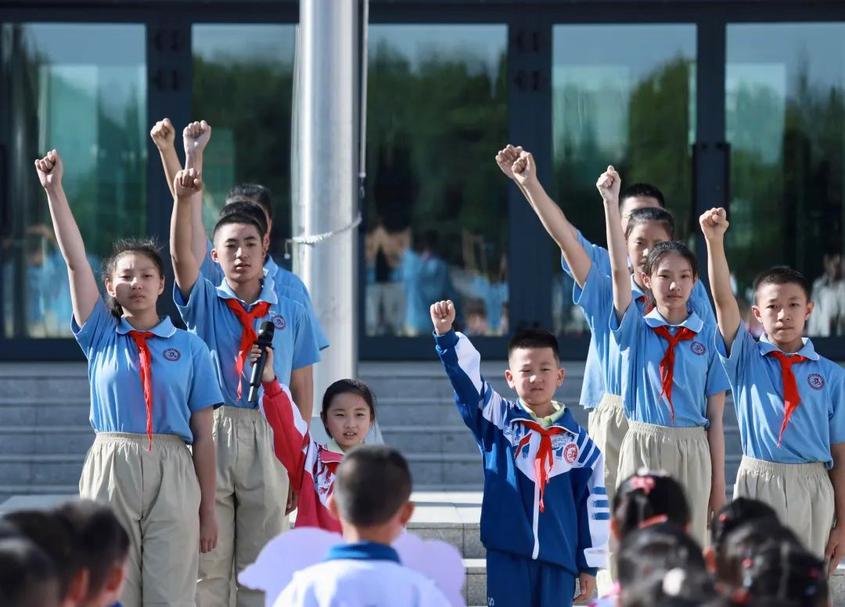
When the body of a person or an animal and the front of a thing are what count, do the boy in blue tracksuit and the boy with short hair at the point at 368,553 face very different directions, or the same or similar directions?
very different directions

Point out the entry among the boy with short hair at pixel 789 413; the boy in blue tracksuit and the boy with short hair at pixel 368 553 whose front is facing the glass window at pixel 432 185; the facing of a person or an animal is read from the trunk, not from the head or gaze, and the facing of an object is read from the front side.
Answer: the boy with short hair at pixel 368 553

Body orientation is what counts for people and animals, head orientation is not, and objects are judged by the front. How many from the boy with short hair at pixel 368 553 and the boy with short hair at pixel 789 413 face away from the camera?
1

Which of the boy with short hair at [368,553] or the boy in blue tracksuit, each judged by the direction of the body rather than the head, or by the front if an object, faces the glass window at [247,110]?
the boy with short hair

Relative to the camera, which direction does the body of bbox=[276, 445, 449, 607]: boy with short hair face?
away from the camera

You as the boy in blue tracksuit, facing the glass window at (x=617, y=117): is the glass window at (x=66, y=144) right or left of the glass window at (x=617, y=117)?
left

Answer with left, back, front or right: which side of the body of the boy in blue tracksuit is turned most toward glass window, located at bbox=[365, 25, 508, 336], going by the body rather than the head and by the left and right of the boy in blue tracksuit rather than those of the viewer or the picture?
back

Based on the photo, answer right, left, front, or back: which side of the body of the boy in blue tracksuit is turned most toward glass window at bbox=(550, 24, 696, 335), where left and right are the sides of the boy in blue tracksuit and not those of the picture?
back

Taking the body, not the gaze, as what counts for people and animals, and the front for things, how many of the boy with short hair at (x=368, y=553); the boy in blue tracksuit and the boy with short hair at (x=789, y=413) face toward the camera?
2

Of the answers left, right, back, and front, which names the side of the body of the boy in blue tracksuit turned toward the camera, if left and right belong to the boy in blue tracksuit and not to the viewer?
front

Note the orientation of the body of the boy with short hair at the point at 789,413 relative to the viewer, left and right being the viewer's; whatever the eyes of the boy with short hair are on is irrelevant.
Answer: facing the viewer

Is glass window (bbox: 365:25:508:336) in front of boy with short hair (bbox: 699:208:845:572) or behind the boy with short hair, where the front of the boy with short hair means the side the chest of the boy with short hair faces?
behind

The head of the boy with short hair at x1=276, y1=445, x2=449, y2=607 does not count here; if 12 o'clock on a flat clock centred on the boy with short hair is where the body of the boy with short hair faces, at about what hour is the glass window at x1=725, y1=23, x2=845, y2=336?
The glass window is roughly at 1 o'clock from the boy with short hair.

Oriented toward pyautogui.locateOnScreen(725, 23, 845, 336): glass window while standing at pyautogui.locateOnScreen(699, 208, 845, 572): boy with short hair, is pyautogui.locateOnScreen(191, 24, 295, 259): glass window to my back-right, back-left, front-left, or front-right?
front-left

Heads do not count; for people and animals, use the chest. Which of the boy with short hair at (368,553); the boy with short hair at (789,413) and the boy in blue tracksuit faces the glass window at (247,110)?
the boy with short hair at (368,553)

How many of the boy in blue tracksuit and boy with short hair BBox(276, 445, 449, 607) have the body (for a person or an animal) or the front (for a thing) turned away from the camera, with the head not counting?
1

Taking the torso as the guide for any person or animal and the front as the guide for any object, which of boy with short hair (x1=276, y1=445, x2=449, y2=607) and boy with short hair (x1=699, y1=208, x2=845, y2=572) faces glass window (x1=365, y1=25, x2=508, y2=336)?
boy with short hair (x1=276, y1=445, x2=449, y2=607)
